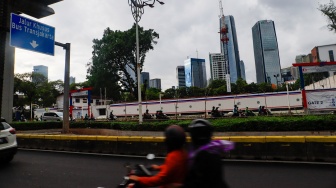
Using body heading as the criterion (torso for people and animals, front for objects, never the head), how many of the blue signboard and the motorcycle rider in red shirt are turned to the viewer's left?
1

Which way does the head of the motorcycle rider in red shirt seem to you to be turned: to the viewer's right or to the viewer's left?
to the viewer's left

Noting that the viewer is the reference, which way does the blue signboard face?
facing the viewer and to the right of the viewer

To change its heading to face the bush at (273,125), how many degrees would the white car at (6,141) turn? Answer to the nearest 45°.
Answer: approximately 135° to its right

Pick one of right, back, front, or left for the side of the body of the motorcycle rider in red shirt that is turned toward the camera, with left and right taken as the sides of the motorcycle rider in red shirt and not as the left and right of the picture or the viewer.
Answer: left

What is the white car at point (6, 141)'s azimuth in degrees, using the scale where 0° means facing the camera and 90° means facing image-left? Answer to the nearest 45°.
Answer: approximately 135°
